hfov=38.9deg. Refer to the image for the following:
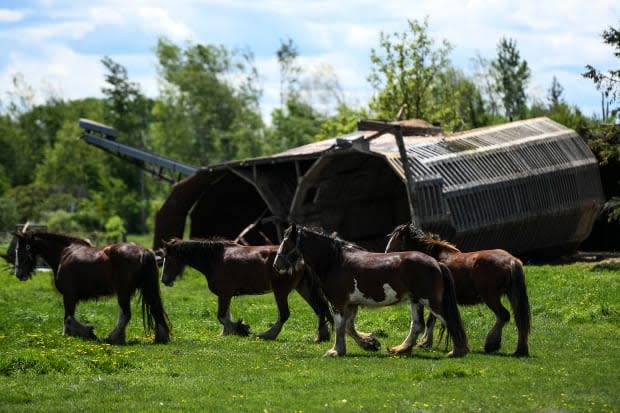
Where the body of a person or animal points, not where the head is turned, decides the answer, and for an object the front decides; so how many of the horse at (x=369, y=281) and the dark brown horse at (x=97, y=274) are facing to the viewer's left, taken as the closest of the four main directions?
2

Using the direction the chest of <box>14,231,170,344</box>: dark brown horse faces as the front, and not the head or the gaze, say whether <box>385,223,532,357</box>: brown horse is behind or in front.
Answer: behind

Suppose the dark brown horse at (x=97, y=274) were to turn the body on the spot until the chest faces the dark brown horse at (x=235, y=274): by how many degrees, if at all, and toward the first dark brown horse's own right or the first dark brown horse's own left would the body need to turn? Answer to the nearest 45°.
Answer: approximately 180°

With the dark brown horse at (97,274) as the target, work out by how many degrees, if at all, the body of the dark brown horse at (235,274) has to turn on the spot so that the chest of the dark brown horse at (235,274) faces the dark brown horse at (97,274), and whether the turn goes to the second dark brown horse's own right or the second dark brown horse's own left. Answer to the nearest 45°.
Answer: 0° — it already faces it

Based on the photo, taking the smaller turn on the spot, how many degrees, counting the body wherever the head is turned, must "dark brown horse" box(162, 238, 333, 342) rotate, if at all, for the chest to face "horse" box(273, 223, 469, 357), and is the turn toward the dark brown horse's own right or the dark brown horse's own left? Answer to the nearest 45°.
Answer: approximately 135° to the dark brown horse's own left

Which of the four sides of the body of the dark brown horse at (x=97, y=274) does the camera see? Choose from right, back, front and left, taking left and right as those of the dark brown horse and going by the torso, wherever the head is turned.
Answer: left

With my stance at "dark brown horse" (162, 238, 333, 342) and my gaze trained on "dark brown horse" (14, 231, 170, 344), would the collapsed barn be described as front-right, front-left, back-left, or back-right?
back-right

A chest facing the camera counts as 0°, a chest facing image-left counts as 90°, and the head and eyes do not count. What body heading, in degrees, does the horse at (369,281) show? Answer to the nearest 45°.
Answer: approximately 90°

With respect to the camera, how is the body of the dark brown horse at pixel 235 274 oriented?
to the viewer's left

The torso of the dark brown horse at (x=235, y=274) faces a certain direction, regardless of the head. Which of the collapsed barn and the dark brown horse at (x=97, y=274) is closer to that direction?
the dark brown horse

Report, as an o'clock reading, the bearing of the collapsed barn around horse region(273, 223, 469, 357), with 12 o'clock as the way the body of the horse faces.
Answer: The collapsed barn is roughly at 3 o'clock from the horse.
